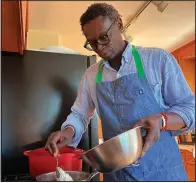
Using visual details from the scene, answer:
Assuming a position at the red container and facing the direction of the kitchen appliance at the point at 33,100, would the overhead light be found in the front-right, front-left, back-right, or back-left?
front-right

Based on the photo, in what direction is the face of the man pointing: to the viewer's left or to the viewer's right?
to the viewer's left

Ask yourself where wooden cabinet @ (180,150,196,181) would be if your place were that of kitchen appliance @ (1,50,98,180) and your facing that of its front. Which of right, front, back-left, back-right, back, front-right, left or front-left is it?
front-left

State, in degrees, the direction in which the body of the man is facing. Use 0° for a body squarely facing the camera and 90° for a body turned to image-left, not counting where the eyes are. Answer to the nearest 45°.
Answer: approximately 45°

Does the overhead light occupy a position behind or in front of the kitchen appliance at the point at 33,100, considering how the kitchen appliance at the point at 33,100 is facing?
in front

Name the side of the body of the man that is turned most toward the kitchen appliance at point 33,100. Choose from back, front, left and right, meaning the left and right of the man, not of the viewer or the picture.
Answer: right
